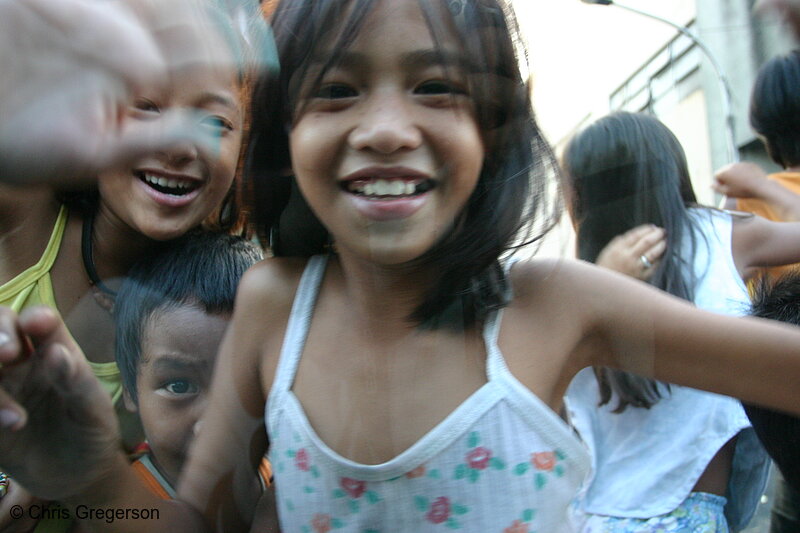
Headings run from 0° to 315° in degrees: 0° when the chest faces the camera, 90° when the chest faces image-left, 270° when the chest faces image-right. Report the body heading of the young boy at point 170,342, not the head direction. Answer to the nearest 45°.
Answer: approximately 0°

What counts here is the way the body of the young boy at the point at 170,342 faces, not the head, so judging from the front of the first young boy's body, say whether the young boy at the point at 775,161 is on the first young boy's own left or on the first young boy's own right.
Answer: on the first young boy's own left

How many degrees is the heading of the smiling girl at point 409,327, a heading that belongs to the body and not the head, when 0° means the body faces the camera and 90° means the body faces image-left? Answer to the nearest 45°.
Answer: approximately 0°

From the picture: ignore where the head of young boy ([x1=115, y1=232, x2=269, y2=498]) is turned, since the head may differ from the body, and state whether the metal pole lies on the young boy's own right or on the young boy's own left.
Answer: on the young boy's own left

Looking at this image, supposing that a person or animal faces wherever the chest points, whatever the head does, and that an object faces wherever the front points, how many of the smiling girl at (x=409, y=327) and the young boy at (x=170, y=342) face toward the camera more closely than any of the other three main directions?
2
